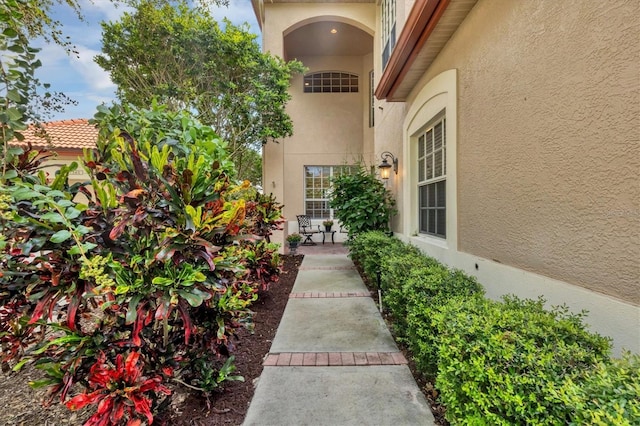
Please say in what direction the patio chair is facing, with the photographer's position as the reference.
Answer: facing the viewer and to the right of the viewer

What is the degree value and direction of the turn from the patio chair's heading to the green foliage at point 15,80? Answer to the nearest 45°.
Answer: approximately 45° to its right

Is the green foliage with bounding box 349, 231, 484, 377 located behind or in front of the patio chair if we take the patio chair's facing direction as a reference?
in front

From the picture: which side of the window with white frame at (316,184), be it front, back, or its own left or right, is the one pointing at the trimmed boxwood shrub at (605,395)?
front

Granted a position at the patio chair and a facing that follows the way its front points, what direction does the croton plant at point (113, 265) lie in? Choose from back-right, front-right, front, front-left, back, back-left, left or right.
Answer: front-right

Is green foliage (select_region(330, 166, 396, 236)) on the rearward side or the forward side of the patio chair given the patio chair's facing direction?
on the forward side

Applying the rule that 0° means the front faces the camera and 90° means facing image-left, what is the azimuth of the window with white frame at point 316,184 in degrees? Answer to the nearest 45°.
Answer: approximately 0°

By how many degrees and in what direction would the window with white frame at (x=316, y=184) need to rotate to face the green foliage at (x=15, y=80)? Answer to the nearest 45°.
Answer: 0° — it already faces it

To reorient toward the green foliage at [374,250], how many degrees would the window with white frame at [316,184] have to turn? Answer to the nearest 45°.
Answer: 0° — it already faces it

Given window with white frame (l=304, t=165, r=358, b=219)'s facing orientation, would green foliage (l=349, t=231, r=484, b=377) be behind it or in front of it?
in front

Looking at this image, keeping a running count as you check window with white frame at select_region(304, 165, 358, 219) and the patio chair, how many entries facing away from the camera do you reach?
0
